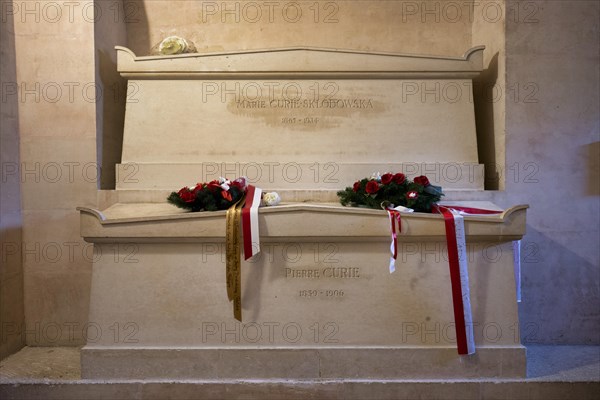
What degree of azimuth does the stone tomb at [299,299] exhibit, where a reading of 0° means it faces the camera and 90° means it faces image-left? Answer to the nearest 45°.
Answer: approximately 0°

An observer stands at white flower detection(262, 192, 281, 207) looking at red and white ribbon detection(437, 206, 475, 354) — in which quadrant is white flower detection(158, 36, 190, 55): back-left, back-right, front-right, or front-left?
back-left
